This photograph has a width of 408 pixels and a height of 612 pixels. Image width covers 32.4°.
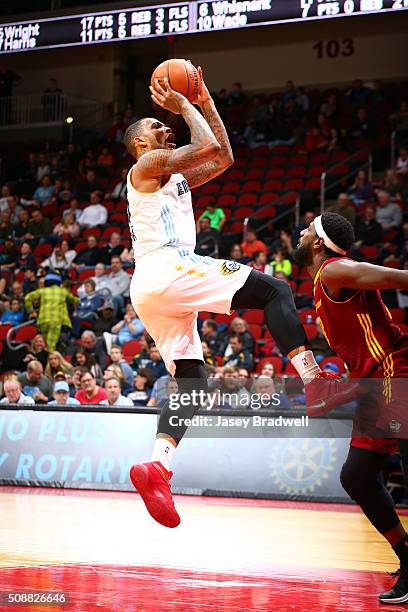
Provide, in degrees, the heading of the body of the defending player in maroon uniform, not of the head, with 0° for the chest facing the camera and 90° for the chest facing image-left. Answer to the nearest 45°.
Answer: approximately 90°

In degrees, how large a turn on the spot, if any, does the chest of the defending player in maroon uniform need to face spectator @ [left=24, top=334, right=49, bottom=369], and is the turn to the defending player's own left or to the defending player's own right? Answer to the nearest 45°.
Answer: approximately 45° to the defending player's own right

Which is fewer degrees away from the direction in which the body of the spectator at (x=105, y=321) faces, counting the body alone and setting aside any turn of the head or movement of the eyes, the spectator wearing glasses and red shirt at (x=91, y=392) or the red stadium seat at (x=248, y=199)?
the spectator wearing glasses and red shirt

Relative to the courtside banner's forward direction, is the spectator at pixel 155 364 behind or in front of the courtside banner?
behind

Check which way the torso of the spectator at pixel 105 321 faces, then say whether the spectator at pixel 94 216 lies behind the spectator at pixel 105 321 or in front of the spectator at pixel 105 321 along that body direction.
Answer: behind

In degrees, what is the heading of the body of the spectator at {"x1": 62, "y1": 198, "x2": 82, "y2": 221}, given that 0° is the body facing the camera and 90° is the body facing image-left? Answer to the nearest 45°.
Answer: approximately 0°

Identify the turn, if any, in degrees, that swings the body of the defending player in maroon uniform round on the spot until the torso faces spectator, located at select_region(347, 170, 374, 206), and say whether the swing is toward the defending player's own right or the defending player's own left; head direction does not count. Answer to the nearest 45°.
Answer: approximately 90° to the defending player's own right

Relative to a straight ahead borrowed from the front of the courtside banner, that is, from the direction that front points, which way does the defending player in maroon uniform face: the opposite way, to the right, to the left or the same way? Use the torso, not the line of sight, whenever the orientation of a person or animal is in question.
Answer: to the right
